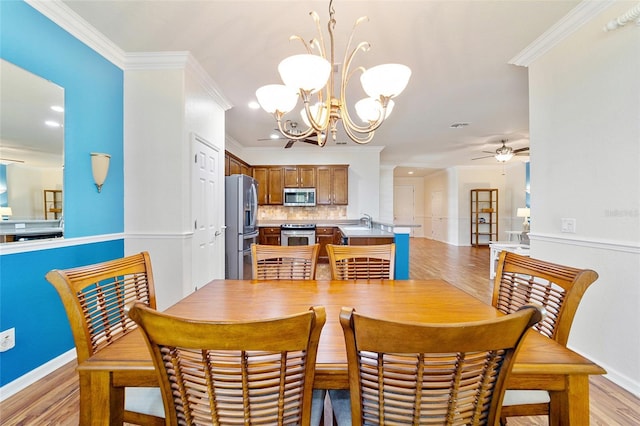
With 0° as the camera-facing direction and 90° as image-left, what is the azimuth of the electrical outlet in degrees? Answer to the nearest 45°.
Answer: approximately 315°

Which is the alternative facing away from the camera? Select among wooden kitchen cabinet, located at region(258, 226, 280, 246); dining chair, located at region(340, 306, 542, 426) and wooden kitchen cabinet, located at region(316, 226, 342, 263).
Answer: the dining chair

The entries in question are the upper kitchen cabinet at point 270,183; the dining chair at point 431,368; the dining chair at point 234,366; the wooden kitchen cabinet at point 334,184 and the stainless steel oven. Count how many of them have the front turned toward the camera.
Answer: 3

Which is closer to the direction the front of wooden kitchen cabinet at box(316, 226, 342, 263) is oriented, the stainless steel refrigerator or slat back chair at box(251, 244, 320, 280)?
the slat back chair

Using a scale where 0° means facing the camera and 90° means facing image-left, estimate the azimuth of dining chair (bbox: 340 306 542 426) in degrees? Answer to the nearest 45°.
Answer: approximately 180°

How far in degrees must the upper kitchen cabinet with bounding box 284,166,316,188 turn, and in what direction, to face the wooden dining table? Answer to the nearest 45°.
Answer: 0° — it already faces it

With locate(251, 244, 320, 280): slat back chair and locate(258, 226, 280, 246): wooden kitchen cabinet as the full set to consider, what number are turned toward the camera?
2

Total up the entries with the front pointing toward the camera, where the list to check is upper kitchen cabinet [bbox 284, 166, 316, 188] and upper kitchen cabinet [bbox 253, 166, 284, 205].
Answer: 2

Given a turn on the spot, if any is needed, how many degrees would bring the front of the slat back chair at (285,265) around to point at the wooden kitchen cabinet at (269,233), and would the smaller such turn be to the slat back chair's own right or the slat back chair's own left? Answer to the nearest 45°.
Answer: approximately 180°

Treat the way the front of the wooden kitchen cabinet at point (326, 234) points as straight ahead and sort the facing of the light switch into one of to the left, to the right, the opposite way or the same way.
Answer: to the right

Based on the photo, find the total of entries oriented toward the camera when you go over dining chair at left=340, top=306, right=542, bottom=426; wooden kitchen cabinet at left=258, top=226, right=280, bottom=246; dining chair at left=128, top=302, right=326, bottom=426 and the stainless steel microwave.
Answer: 2

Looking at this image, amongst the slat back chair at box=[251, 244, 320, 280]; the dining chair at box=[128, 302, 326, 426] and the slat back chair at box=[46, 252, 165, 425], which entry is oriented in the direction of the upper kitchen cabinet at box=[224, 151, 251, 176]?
the dining chair

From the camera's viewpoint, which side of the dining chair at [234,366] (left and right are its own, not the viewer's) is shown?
back

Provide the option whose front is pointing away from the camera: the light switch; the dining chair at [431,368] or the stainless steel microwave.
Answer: the dining chair

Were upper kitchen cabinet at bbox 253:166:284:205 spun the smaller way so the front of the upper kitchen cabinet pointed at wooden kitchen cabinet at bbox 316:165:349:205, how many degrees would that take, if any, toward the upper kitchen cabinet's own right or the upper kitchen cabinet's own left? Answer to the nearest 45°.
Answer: approximately 90° to the upper kitchen cabinet's own left
